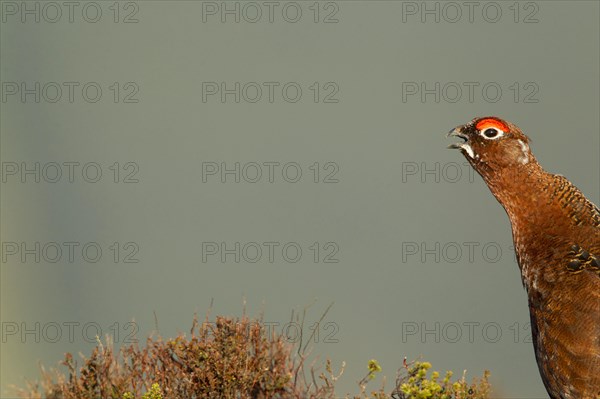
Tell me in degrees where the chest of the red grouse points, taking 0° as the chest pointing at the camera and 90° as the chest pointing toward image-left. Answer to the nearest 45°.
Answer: approximately 90°
